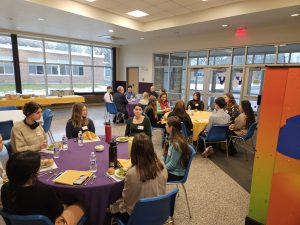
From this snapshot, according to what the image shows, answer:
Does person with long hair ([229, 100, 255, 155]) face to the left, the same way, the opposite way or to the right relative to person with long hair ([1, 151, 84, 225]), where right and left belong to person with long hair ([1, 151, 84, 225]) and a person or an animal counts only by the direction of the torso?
to the left

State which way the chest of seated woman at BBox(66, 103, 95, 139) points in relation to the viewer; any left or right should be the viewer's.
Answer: facing the viewer and to the right of the viewer

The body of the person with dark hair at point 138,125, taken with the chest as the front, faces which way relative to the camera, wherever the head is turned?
toward the camera

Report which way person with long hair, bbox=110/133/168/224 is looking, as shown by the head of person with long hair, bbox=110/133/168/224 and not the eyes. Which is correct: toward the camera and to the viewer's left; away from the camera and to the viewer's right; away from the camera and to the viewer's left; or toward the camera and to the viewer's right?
away from the camera and to the viewer's left

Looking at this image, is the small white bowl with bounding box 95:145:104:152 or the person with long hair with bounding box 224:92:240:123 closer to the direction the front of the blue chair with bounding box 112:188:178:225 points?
the small white bowl

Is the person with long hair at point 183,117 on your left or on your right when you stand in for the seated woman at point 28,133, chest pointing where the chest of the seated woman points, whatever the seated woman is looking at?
on your left

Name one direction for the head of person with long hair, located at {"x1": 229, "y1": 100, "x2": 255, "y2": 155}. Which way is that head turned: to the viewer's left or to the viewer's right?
to the viewer's left

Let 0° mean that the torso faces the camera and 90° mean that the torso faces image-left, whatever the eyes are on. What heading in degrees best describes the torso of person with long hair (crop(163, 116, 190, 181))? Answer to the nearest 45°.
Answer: approximately 90°

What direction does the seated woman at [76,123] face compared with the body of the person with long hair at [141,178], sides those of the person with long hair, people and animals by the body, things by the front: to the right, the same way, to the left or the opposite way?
the opposite way

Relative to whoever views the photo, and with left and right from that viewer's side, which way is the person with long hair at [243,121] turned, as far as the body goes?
facing to the left of the viewer

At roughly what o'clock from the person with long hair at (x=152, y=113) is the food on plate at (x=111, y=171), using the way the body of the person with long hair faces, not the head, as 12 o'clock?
The food on plate is roughly at 3 o'clock from the person with long hair.

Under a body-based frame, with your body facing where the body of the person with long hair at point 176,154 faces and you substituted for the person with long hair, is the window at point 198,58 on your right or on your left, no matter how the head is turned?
on your right

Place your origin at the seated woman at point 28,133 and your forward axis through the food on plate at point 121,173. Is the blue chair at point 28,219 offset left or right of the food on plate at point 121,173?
right

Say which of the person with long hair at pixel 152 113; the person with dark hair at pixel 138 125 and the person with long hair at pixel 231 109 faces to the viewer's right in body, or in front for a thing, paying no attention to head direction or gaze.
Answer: the person with long hair at pixel 152 113
